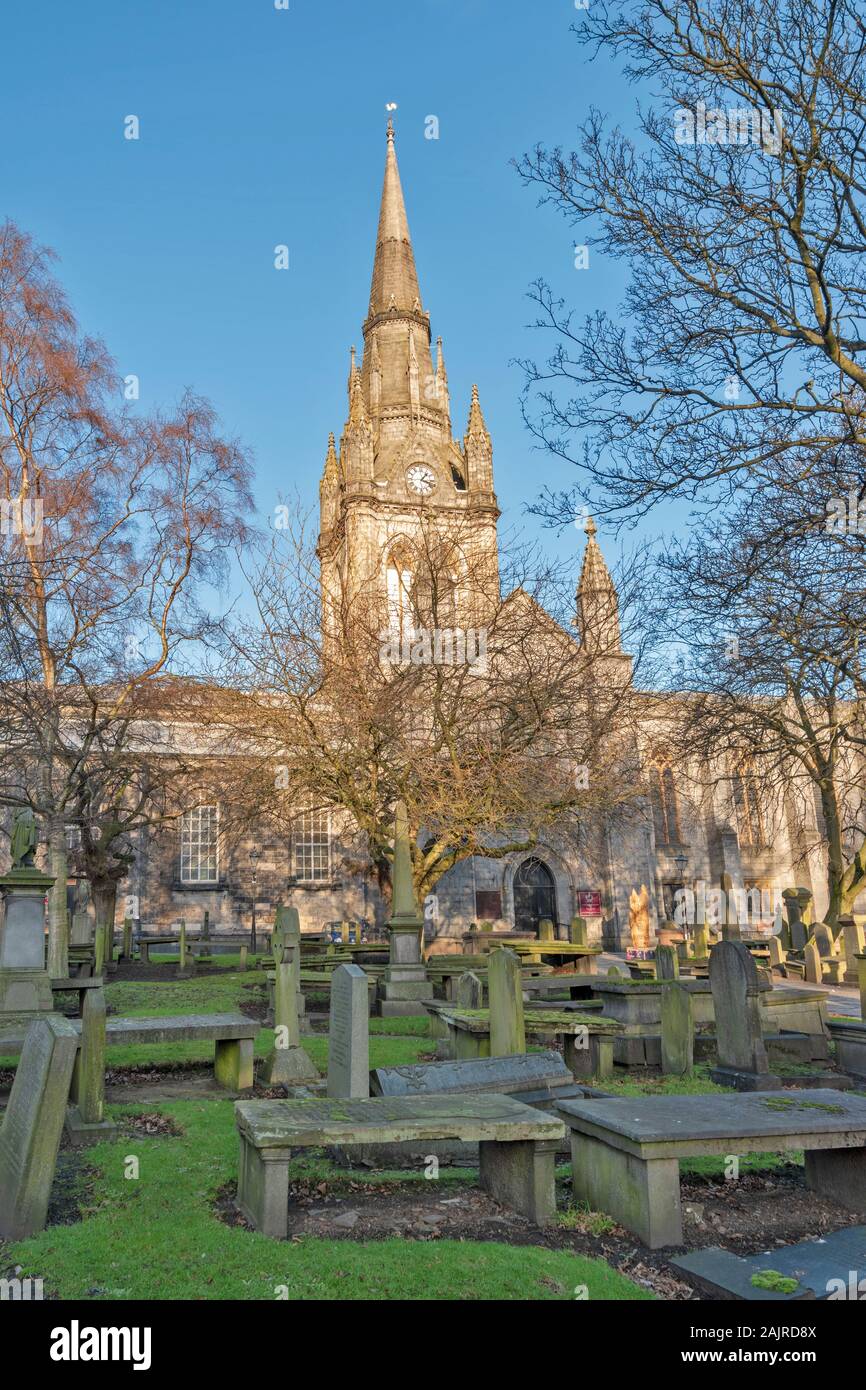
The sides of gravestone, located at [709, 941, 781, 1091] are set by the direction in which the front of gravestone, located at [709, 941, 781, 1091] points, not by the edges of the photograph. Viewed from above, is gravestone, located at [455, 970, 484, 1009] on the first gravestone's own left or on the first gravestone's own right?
on the first gravestone's own right

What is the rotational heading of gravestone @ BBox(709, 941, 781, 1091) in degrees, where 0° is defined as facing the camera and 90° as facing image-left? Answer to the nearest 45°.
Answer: approximately 45°

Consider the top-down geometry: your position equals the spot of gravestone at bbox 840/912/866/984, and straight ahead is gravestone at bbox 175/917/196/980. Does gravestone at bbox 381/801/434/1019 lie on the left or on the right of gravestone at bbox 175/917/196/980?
left

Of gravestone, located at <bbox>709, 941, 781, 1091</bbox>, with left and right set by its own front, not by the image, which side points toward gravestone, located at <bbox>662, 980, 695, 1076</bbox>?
right

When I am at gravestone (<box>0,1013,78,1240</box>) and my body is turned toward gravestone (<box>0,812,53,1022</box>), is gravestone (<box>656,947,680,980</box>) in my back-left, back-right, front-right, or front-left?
front-right

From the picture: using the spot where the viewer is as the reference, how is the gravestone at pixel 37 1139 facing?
facing the viewer and to the left of the viewer

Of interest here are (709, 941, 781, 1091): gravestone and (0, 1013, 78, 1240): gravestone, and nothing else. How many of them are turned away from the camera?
0

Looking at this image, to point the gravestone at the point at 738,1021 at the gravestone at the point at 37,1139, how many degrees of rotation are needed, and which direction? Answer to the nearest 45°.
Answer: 0° — it already faces it
